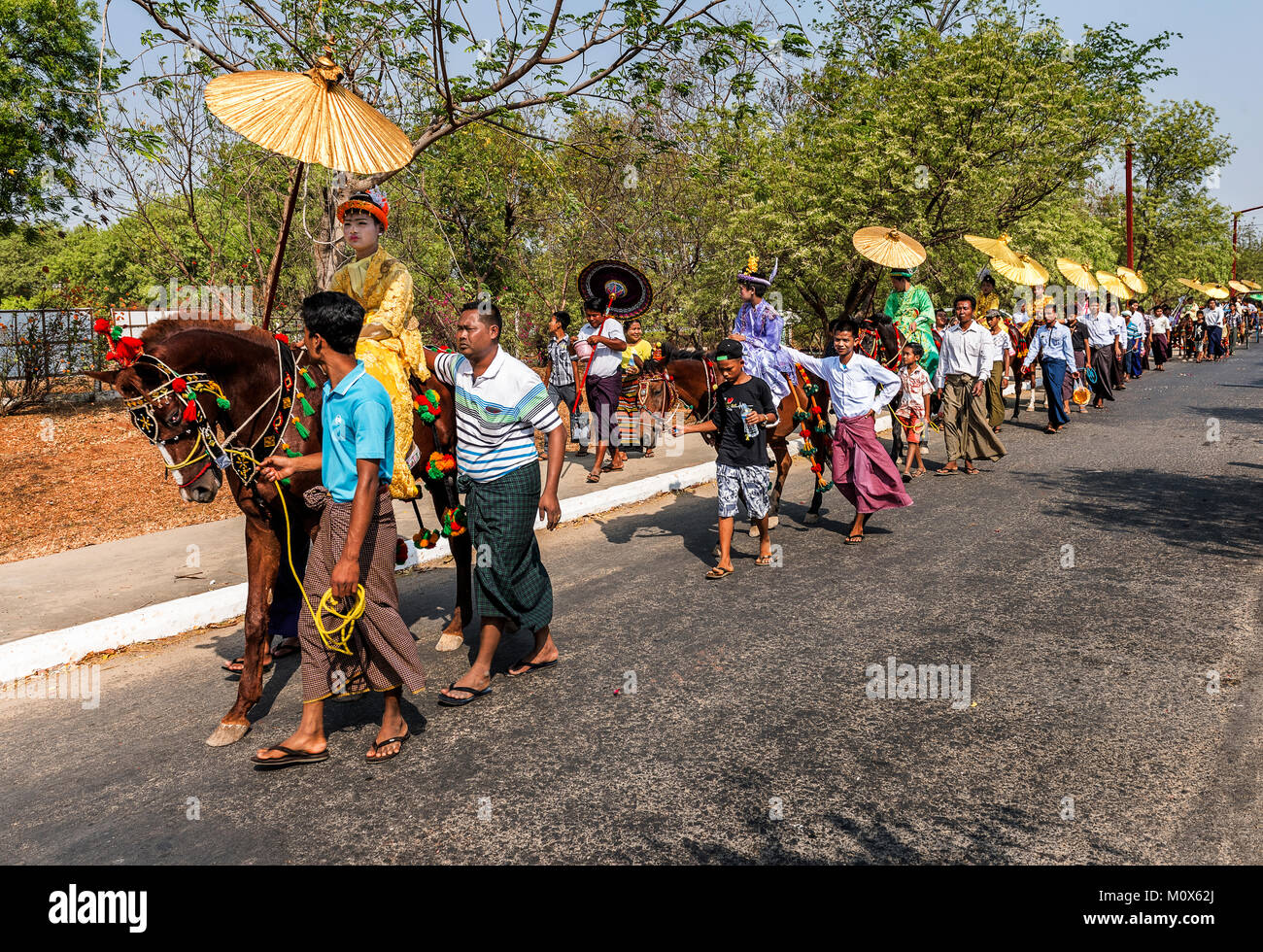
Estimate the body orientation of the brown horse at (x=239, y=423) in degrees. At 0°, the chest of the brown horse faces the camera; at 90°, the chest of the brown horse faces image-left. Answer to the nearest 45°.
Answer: approximately 45°

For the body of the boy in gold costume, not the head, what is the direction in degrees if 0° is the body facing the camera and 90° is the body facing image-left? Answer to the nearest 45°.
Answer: approximately 45°

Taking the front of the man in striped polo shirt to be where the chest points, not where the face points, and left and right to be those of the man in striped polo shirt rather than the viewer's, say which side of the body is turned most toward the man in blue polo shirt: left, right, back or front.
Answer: front

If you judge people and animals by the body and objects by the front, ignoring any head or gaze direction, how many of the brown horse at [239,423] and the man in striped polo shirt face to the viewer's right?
0

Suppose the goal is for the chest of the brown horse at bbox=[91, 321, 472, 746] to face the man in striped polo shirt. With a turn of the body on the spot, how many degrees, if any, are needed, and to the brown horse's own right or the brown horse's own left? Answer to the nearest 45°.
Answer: approximately 135° to the brown horse's own left

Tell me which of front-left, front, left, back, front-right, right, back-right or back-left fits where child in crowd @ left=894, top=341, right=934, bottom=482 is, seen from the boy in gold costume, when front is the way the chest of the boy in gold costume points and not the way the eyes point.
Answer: back

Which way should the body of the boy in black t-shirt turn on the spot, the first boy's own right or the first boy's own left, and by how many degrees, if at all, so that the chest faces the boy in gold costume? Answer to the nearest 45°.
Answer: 0° — they already face them

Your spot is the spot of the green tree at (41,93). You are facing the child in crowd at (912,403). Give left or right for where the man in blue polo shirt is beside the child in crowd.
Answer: right

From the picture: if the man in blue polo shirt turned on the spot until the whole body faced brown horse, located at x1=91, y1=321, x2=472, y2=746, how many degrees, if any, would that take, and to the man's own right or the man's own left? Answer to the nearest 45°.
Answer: approximately 45° to the man's own right

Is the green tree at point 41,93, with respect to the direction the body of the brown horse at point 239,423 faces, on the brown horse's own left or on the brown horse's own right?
on the brown horse's own right

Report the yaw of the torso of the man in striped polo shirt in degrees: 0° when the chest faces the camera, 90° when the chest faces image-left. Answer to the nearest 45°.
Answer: approximately 45°

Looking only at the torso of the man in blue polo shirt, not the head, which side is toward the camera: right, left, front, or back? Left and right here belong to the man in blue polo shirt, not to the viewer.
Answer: left
